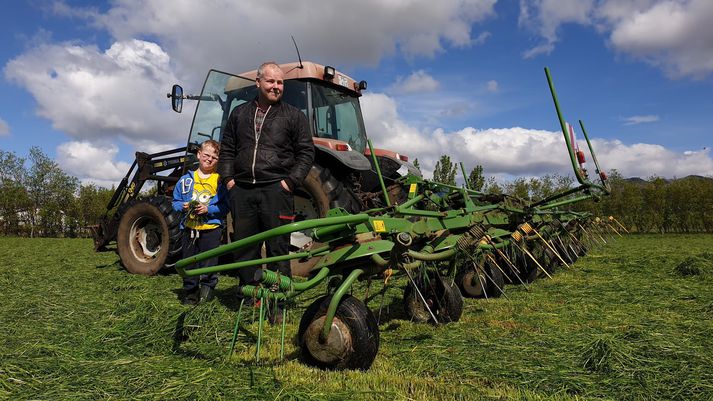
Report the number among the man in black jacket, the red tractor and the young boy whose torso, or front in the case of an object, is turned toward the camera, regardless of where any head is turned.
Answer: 2

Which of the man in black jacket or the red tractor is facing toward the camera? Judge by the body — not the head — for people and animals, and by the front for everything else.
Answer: the man in black jacket

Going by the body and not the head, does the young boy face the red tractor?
no

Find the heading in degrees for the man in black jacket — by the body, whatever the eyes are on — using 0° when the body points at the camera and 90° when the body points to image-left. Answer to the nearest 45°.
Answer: approximately 0°

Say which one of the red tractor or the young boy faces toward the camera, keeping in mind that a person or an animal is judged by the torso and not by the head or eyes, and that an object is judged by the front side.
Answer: the young boy

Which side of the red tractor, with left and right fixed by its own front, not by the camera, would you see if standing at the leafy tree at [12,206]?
front

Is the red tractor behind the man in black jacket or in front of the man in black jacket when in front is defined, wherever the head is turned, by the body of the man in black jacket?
behind

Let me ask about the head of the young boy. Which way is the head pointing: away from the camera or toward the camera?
toward the camera

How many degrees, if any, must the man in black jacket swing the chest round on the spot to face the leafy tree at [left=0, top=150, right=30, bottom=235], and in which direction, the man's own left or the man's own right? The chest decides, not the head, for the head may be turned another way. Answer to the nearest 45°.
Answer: approximately 135° to the man's own right

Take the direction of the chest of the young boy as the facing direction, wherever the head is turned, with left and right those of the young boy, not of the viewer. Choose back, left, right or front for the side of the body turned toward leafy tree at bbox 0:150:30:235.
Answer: back

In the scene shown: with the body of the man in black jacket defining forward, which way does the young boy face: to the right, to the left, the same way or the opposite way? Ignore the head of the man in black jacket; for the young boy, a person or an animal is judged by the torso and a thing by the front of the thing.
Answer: the same way

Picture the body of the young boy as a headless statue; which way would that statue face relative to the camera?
toward the camera

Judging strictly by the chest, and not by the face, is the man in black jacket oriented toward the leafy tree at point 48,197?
no

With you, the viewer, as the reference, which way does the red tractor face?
facing away from the viewer and to the left of the viewer

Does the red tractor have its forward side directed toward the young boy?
no

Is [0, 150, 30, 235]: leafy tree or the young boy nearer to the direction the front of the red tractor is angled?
the leafy tree
